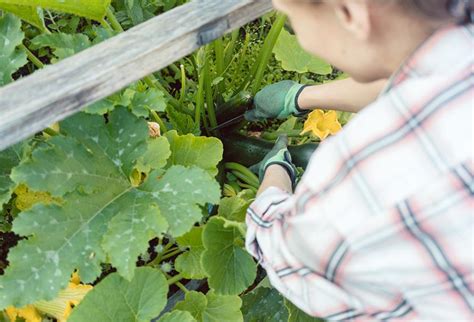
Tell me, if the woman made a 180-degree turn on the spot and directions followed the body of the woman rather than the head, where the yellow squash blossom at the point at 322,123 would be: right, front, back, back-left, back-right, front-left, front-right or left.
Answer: back-left

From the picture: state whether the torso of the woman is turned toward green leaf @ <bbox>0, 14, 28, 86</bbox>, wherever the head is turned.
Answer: yes

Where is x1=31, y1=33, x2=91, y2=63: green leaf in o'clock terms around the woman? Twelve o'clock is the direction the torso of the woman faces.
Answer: The green leaf is roughly at 12 o'clock from the woman.

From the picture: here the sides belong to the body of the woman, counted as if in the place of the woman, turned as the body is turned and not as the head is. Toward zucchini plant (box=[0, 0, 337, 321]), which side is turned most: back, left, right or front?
front

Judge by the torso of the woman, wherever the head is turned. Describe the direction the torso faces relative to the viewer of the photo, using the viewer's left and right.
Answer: facing away from the viewer and to the left of the viewer

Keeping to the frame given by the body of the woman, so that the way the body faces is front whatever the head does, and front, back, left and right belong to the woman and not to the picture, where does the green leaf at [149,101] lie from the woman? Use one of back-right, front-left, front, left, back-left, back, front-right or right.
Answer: front

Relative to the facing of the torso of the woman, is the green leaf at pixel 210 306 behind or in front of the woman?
in front

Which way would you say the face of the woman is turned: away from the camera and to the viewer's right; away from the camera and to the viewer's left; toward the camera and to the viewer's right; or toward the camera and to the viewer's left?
away from the camera and to the viewer's left

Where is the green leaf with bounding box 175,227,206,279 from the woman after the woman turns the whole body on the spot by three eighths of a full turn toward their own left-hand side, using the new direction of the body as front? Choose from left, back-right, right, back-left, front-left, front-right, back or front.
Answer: back-right

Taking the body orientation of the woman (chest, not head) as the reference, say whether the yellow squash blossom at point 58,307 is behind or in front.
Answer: in front
